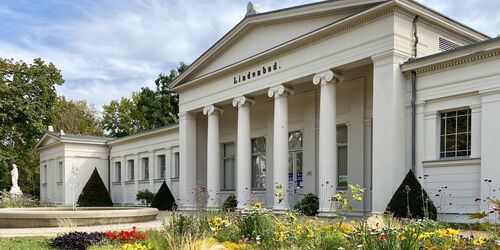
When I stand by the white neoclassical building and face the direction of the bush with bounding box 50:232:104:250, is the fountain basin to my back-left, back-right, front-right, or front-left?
front-right

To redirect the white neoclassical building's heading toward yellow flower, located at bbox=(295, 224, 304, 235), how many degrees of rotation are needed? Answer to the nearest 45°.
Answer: approximately 45° to its left

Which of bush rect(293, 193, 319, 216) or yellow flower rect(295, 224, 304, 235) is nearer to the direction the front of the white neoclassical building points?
the yellow flower

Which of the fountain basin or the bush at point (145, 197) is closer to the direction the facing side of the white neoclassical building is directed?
the fountain basin

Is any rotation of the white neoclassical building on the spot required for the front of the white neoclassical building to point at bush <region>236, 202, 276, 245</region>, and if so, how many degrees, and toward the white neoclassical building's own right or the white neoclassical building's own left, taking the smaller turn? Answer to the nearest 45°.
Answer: approximately 45° to the white neoclassical building's own left

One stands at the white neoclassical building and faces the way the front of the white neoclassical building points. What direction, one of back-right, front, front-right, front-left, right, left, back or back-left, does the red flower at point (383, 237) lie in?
front-left

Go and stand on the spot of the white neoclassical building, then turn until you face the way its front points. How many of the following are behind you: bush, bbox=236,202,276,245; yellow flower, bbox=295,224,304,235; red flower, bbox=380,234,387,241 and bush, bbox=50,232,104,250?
0

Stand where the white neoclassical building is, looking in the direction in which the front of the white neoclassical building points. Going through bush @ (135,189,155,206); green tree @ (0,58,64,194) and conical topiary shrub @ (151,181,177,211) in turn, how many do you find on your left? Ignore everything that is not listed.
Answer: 0

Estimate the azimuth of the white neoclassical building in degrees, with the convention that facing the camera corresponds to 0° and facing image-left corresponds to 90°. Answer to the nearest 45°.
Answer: approximately 45°

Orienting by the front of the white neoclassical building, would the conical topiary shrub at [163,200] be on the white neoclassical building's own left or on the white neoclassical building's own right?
on the white neoclassical building's own right

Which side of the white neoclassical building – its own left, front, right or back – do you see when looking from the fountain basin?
front
